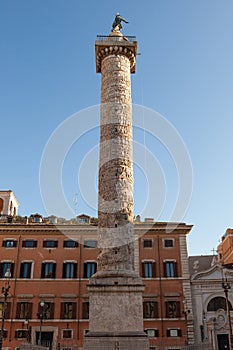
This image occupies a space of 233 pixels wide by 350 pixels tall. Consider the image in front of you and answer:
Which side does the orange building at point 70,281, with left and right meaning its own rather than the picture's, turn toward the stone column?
front

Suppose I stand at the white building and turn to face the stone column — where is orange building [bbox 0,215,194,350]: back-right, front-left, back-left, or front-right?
front-right

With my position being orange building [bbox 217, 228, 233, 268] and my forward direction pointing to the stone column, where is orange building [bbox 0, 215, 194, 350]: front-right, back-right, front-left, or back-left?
front-right

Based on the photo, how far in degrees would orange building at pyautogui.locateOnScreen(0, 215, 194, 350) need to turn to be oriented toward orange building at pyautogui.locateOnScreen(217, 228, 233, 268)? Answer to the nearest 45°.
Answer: approximately 135° to its left

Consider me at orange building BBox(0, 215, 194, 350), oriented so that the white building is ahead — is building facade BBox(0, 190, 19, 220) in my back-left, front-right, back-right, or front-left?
back-left

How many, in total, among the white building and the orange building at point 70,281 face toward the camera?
2

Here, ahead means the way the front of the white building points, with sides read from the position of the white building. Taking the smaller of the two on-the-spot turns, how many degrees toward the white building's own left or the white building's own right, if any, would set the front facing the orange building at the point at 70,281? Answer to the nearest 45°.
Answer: approximately 90° to the white building's own right

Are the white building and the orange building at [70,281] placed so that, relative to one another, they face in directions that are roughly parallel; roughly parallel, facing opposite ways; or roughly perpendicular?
roughly parallel

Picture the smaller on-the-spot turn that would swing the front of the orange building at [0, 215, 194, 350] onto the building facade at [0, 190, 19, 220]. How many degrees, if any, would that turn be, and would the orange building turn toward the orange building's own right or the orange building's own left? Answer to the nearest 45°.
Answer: approximately 135° to the orange building's own right

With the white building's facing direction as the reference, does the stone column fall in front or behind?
in front

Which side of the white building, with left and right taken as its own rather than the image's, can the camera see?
front
